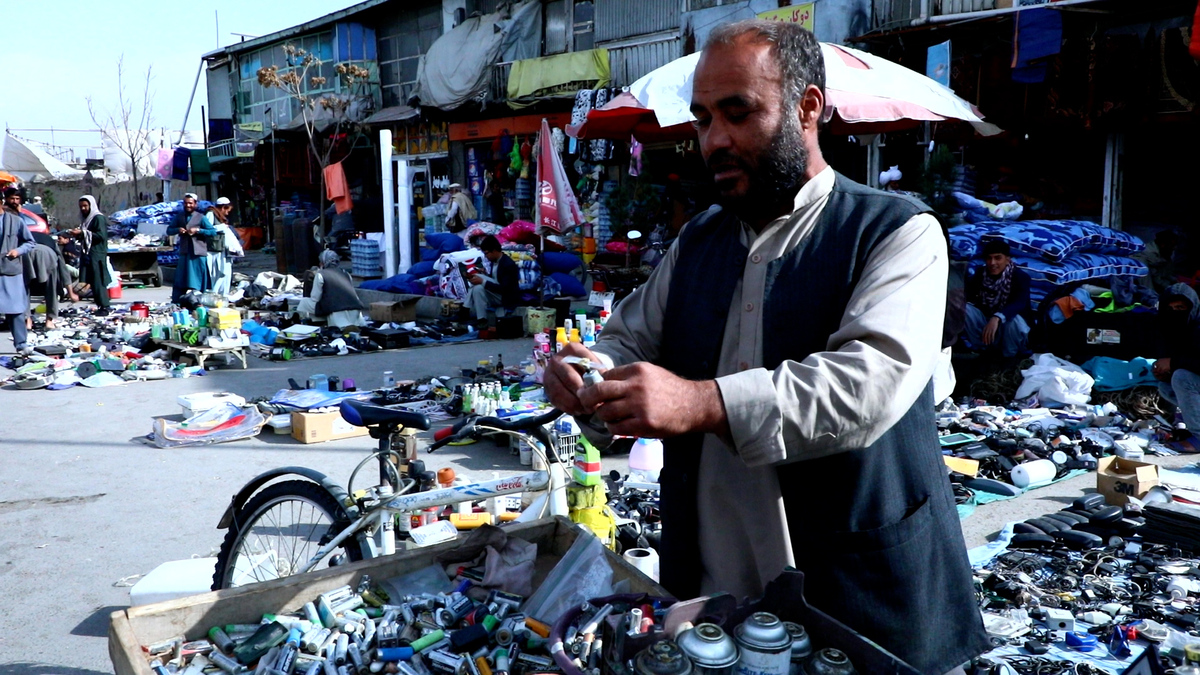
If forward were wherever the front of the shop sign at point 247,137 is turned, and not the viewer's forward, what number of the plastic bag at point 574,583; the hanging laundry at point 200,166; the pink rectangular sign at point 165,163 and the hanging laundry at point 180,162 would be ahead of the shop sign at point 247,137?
1

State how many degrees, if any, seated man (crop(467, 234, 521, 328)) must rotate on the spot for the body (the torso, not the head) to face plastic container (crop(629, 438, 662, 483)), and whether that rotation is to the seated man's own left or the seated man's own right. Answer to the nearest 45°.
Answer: approximately 45° to the seated man's own left

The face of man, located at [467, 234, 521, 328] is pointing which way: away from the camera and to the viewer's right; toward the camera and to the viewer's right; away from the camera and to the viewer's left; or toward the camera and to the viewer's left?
toward the camera and to the viewer's left

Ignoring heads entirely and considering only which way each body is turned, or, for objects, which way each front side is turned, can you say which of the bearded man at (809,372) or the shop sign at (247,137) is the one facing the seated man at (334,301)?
the shop sign

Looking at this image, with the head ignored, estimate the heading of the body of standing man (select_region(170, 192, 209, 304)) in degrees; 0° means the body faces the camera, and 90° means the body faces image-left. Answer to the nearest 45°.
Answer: approximately 0°

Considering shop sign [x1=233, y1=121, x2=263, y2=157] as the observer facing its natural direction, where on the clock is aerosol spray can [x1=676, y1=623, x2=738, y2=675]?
The aerosol spray can is roughly at 12 o'clock from the shop sign.

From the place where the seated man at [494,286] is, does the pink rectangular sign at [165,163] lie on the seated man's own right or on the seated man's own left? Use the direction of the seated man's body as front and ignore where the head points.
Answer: on the seated man's own right

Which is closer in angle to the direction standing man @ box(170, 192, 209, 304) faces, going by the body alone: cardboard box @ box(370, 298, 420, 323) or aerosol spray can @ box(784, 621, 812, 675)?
the aerosol spray can

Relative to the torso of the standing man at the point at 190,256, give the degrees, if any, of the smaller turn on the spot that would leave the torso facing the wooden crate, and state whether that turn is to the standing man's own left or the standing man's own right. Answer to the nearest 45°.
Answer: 0° — they already face it

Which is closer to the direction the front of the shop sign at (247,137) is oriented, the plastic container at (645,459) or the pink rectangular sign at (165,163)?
the plastic container

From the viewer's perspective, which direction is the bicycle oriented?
to the viewer's right

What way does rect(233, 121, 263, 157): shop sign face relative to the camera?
toward the camera

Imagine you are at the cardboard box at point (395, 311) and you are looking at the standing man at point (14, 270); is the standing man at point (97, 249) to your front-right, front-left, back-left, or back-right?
front-right

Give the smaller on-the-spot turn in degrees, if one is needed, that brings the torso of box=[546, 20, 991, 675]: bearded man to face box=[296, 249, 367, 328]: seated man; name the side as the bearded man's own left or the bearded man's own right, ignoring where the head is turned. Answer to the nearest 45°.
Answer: approximately 90° to the bearded man's own right

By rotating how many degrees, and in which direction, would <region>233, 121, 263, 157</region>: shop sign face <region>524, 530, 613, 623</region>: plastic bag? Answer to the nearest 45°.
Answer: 0° — it already faces it
